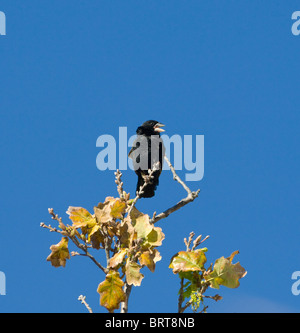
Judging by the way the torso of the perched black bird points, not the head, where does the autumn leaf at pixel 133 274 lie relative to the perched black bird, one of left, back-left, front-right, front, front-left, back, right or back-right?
front-right

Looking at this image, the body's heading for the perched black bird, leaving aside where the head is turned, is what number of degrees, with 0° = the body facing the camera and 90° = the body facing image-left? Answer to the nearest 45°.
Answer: approximately 315°

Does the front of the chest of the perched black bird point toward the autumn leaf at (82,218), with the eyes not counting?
no

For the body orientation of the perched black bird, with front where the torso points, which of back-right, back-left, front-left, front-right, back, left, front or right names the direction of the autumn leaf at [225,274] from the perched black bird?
front-right

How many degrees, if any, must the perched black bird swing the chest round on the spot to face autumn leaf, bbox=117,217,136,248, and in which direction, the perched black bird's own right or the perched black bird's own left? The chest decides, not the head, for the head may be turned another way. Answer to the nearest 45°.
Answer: approximately 45° to the perched black bird's own right
